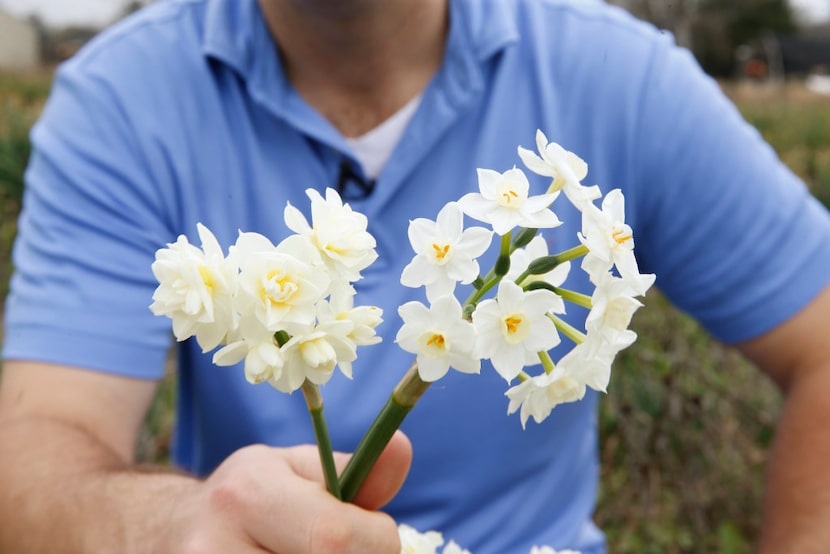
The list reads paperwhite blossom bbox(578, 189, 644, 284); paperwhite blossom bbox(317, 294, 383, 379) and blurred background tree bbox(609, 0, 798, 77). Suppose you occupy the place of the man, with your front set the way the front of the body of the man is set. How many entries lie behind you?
1

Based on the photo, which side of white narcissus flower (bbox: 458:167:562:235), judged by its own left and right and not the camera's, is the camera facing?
front

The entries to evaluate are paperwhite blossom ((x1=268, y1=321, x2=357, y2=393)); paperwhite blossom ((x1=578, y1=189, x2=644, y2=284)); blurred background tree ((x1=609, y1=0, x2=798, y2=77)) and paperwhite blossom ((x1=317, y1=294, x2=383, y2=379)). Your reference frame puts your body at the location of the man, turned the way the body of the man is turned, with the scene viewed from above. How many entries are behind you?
1

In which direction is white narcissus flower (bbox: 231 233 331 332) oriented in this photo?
toward the camera

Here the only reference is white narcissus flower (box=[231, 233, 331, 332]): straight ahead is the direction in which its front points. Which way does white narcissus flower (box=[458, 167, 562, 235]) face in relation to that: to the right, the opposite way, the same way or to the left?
the same way

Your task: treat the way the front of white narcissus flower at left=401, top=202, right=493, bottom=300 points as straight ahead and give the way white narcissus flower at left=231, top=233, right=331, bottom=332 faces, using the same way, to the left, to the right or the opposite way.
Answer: the same way

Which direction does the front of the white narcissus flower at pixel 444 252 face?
toward the camera
